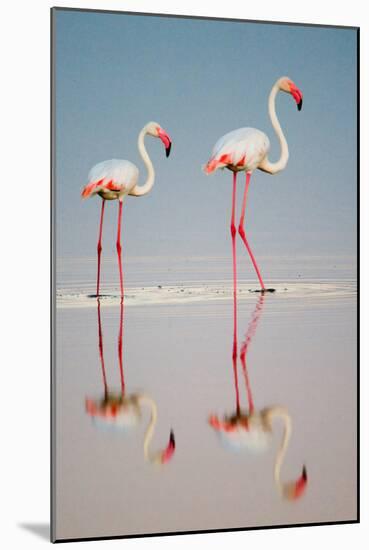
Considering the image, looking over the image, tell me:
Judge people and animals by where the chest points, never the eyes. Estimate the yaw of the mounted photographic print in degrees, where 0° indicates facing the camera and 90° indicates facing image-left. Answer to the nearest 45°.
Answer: approximately 315°
